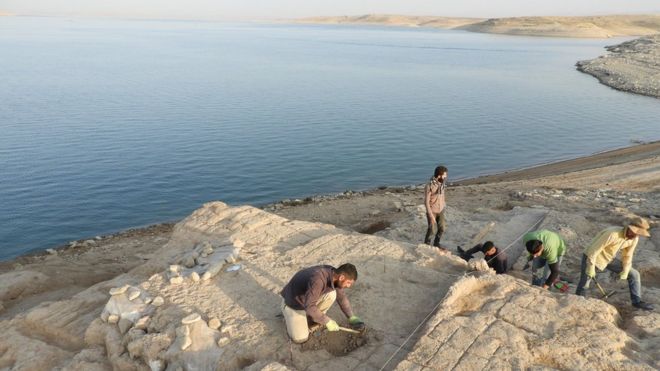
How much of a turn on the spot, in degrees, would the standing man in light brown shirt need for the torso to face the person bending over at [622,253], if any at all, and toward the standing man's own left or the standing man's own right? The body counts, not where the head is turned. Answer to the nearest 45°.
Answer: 0° — they already face them

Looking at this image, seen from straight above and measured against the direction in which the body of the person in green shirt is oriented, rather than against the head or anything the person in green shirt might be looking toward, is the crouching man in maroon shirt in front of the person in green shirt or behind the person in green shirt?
in front

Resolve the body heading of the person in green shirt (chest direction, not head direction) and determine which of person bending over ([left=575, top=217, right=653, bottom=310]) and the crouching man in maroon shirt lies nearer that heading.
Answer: the crouching man in maroon shirt

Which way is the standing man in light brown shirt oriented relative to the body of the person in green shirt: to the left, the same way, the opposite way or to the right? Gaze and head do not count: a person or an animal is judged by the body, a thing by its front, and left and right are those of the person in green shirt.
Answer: to the left

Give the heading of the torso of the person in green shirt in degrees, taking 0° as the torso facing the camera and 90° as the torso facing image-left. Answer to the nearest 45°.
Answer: approximately 45°

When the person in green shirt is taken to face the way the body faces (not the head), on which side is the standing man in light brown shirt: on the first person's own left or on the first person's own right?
on the first person's own right
